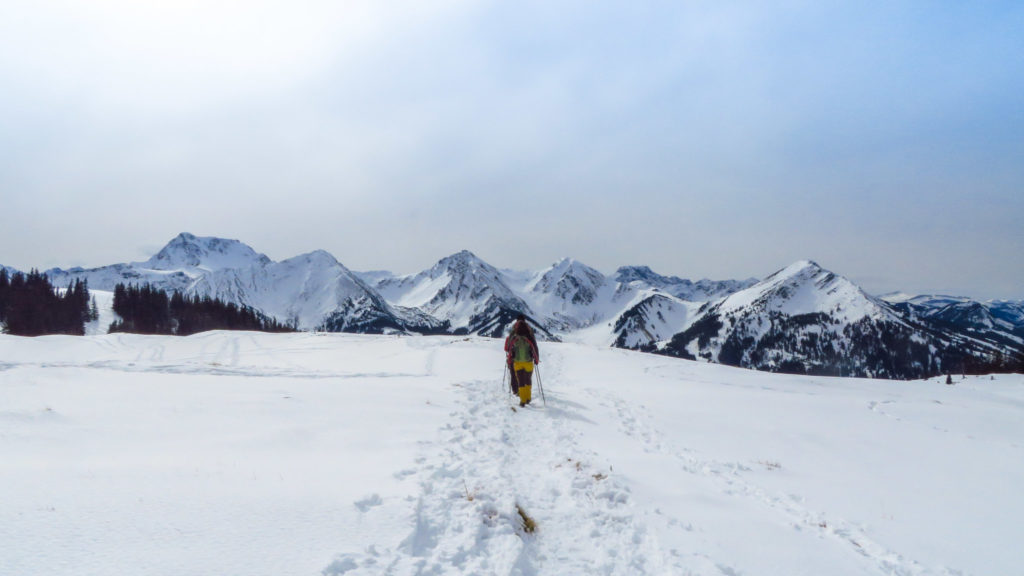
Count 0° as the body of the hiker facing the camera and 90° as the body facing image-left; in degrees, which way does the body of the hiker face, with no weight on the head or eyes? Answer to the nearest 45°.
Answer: approximately 180°
